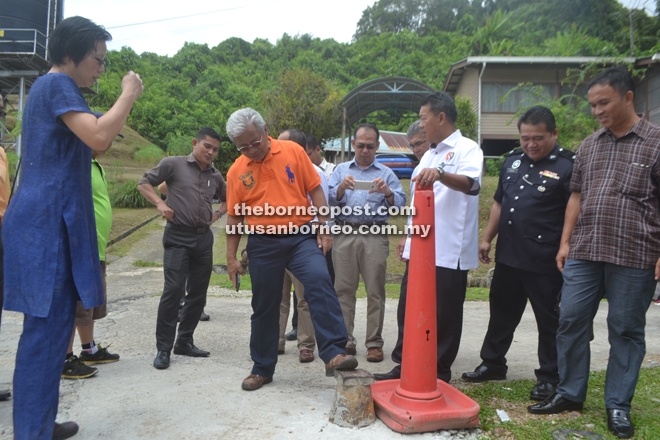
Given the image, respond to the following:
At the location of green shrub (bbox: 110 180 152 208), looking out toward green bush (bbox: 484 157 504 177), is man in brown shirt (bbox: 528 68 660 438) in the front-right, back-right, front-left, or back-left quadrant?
front-right

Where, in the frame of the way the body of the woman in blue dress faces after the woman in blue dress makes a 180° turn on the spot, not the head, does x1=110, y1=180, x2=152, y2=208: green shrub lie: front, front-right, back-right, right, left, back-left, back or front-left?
right

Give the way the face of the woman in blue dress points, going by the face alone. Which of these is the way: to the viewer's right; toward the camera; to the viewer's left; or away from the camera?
to the viewer's right

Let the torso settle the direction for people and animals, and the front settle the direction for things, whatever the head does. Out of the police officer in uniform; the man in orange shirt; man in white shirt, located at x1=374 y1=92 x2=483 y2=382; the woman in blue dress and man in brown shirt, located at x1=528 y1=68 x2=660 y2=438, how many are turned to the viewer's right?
1

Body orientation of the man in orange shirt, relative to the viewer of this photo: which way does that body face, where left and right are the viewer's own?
facing the viewer

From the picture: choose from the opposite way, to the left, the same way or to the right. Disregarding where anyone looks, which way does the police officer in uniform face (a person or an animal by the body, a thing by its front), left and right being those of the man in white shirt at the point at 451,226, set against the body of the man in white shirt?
the same way

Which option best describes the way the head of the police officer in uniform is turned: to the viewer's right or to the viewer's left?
to the viewer's left

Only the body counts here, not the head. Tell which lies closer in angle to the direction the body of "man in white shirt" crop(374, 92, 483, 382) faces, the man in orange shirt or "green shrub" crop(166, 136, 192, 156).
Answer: the man in orange shirt

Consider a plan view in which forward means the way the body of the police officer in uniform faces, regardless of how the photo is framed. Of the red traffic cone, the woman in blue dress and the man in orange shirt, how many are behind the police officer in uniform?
0

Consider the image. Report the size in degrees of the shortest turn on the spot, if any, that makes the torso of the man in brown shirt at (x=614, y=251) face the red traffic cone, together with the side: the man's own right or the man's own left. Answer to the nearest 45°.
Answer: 0° — they already face it

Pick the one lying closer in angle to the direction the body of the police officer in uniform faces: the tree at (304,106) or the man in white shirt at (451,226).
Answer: the man in white shirt

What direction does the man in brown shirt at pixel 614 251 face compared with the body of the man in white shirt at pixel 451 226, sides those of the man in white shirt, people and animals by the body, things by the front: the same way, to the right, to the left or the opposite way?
the same way

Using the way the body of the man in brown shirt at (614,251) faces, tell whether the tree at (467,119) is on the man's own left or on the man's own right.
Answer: on the man's own right

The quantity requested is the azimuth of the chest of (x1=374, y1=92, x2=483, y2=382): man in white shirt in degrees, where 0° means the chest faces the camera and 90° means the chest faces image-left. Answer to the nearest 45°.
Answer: approximately 45°

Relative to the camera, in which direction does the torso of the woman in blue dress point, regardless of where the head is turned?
to the viewer's right
